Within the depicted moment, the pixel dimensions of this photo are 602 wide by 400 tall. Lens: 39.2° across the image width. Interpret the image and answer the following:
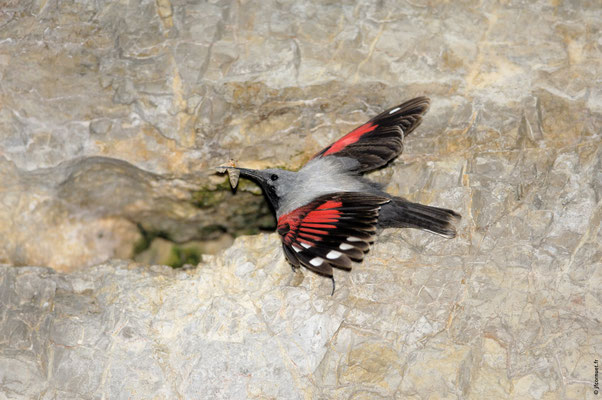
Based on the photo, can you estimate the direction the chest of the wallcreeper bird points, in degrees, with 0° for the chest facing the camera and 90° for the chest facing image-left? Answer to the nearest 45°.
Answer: approximately 90°
